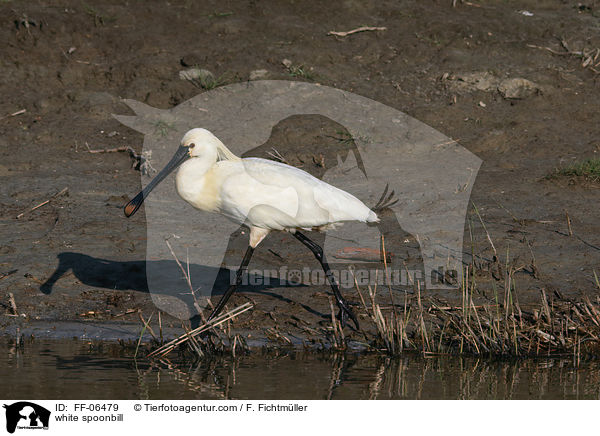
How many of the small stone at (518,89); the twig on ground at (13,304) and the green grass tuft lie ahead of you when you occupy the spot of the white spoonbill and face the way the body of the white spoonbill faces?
1

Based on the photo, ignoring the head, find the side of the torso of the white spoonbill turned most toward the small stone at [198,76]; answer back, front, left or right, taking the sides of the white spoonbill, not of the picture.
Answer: right

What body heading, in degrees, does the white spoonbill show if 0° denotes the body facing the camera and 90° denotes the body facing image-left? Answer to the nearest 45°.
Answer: approximately 90°

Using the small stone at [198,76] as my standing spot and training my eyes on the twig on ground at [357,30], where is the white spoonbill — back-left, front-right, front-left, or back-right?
back-right

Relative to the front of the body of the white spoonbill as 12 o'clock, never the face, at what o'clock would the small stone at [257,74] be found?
The small stone is roughly at 3 o'clock from the white spoonbill.

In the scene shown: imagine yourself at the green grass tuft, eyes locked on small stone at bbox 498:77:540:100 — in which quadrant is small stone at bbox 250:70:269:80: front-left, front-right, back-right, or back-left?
front-left

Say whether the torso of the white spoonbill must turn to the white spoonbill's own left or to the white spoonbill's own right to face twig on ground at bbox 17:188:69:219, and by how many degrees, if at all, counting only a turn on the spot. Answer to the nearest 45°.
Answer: approximately 45° to the white spoonbill's own right

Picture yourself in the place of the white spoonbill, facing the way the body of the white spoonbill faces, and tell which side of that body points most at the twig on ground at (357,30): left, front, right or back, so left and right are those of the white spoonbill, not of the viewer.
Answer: right

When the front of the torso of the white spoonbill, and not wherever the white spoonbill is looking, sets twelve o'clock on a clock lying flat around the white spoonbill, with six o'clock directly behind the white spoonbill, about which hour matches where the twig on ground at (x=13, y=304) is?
The twig on ground is roughly at 12 o'clock from the white spoonbill.
